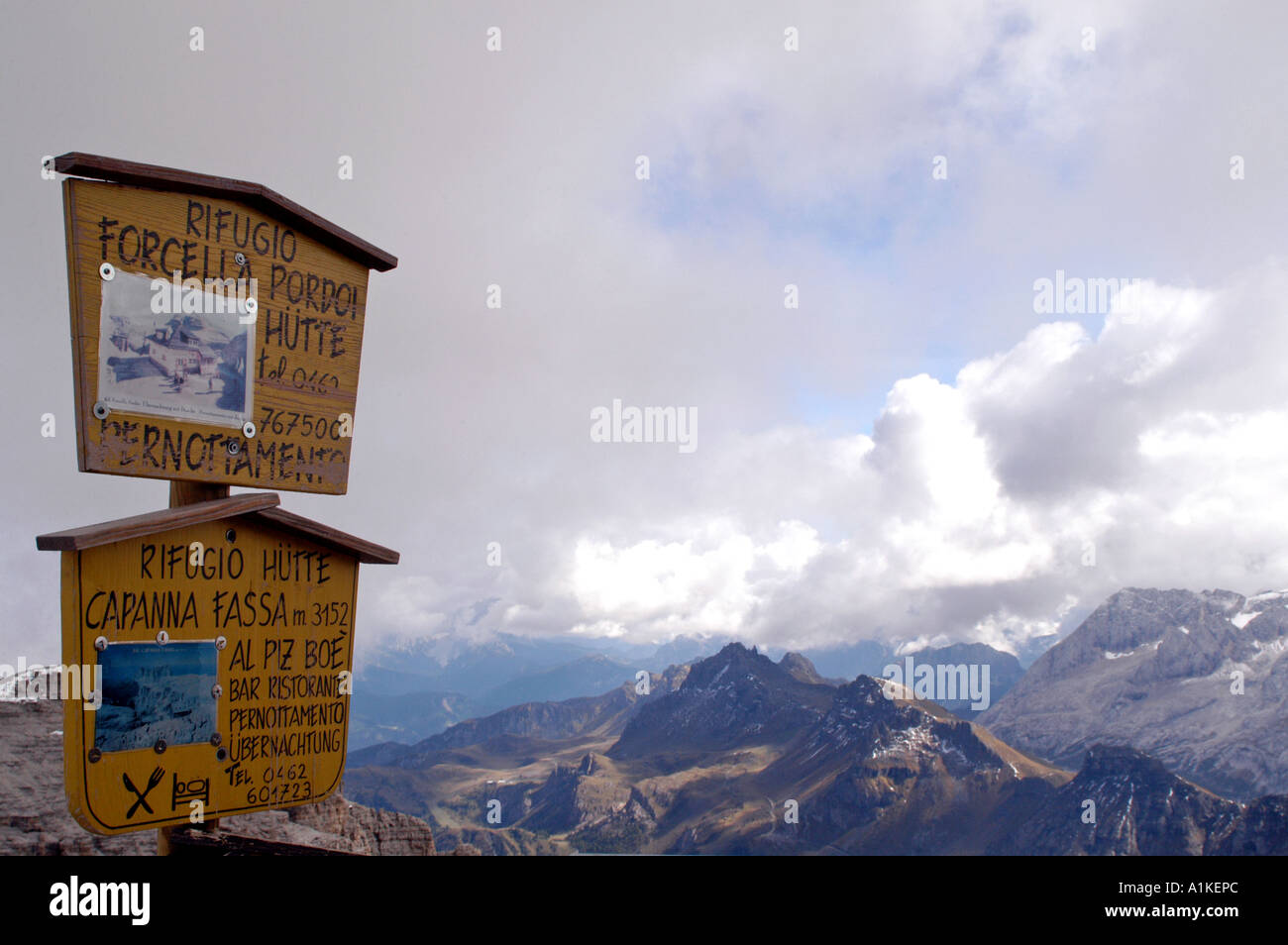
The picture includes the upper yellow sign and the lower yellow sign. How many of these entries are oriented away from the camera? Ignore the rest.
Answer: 0

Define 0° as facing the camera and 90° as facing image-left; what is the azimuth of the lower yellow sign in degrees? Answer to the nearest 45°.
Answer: approximately 315°

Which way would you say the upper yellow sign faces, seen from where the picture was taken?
facing the viewer and to the right of the viewer
